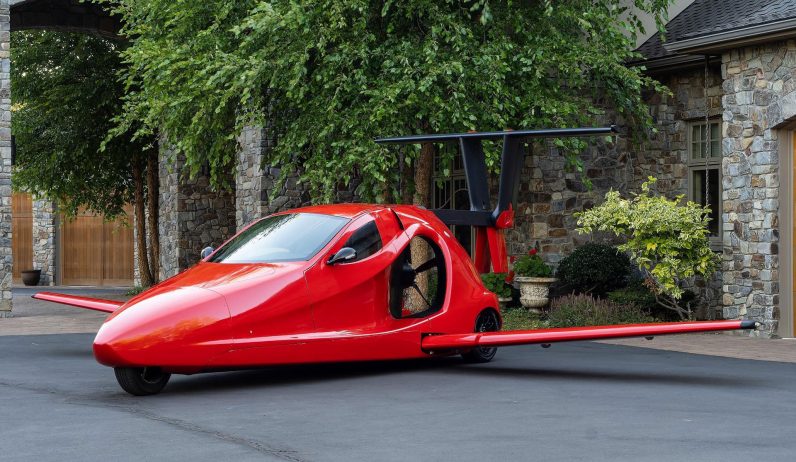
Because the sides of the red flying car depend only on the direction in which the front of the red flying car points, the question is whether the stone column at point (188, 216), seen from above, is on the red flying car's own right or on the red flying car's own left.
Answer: on the red flying car's own right

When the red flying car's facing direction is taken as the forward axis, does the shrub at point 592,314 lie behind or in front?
behind

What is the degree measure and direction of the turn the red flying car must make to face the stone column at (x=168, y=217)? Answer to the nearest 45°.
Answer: approximately 135° to its right

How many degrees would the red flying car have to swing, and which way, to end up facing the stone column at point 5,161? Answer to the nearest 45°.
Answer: approximately 90° to its right

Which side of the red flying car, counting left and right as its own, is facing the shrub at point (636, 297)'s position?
back

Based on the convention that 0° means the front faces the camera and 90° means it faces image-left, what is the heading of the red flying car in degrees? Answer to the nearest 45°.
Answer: approximately 45°

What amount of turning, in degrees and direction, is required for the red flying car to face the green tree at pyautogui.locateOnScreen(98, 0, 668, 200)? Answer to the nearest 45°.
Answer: approximately 135° to its right

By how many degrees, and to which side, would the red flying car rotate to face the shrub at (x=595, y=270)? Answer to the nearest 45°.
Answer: approximately 180°

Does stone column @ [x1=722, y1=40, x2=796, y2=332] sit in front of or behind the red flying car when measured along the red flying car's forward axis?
behind

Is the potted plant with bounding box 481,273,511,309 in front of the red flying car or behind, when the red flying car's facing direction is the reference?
behind

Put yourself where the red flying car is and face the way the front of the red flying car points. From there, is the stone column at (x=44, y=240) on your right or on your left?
on your right
